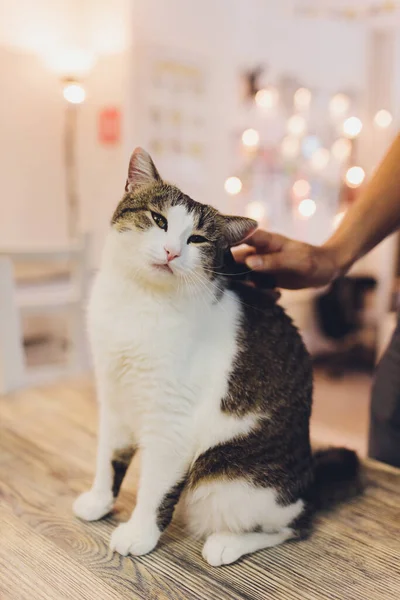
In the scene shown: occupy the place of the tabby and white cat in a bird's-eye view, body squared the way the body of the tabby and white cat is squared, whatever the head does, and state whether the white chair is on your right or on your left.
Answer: on your right

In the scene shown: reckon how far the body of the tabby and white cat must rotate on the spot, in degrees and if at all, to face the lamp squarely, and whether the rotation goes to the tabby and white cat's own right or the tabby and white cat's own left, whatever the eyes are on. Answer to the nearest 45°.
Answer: approximately 135° to the tabby and white cat's own right

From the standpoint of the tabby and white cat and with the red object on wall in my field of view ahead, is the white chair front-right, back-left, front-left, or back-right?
front-left

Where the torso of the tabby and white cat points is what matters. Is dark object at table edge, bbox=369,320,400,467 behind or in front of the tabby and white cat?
behind

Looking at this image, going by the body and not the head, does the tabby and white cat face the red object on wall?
no

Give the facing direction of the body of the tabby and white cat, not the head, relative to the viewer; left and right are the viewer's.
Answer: facing the viewer and to the left of the viewer

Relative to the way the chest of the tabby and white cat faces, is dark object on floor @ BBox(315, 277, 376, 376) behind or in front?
behind

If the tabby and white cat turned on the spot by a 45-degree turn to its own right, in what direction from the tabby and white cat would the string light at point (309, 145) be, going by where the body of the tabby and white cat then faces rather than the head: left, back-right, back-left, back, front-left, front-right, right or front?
right
